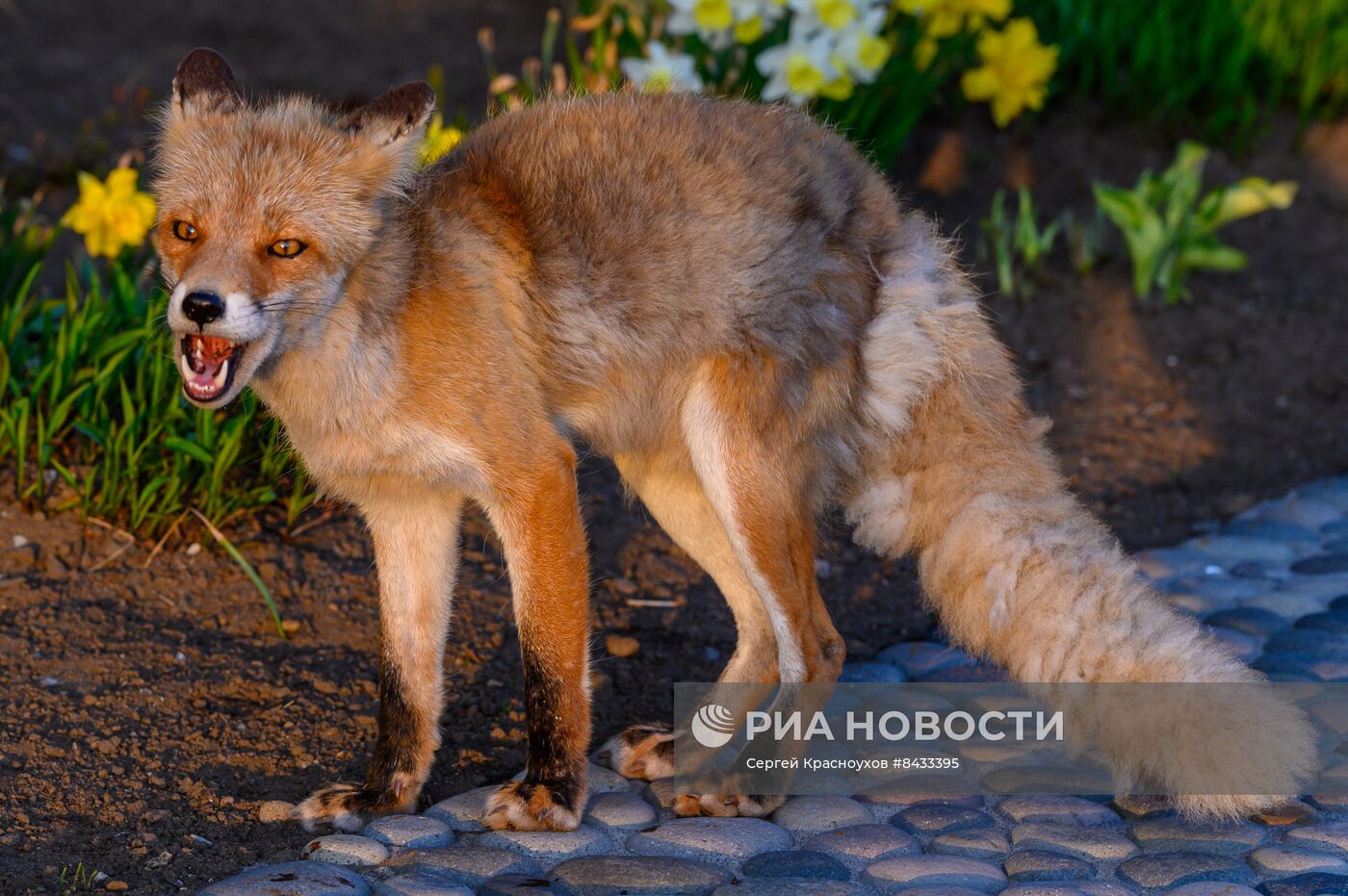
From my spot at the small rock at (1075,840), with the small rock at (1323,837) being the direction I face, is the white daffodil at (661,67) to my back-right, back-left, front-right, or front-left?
back-left

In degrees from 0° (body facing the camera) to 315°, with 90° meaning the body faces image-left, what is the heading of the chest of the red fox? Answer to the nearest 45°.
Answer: approximately 45°

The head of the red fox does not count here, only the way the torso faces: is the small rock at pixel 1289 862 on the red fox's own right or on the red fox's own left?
on the red fox's own left

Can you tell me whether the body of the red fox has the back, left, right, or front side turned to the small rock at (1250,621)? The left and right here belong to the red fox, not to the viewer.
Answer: back

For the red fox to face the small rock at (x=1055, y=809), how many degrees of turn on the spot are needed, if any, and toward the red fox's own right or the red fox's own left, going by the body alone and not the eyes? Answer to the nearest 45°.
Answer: approximately 135° to the red fox's own left

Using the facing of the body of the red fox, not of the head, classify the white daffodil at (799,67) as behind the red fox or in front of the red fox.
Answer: behind
